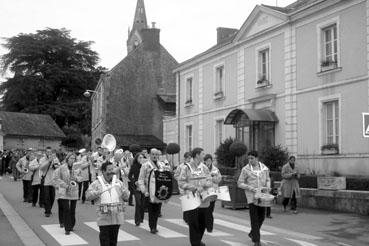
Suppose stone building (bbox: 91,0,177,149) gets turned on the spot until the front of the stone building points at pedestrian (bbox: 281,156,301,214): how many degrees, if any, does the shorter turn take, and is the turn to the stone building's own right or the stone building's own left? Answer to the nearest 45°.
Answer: approximately 90° to the stone building's own left

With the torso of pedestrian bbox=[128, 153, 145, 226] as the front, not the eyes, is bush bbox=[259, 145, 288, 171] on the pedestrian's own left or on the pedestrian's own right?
on the pedestrian's own left

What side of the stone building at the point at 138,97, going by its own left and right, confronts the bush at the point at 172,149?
left

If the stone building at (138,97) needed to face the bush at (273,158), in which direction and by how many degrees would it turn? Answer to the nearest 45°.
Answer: approximately 90° to its left

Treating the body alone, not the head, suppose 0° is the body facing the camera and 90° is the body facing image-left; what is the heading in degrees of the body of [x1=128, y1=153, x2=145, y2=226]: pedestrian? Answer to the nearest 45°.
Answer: approximately 315°

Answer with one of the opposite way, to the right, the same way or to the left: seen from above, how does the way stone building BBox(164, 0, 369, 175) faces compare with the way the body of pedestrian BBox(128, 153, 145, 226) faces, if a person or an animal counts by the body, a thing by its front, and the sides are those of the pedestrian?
to the right
